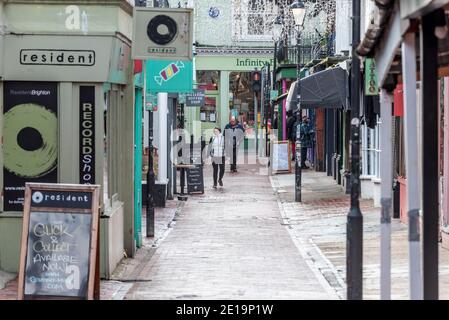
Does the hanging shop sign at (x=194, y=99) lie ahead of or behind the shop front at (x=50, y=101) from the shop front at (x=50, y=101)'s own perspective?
behind

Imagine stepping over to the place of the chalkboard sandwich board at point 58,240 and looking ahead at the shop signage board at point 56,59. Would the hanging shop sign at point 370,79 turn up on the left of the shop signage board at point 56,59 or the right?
right

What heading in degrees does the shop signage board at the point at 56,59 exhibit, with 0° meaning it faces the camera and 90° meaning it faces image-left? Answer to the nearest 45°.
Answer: approximately 0°

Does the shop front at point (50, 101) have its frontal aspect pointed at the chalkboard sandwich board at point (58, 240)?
yes

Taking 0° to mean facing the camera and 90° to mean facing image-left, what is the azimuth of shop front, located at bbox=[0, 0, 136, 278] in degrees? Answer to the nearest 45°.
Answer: approximately 0°

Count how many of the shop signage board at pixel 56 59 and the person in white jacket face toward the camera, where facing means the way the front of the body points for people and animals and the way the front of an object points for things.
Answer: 2

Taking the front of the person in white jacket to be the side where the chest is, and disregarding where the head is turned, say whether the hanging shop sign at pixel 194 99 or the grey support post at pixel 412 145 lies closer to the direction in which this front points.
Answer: the grey support post

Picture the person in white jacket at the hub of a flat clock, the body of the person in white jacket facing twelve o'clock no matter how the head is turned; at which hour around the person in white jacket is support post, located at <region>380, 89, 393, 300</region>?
The support post is roughly at 12 o'clock from the person in white jacket.

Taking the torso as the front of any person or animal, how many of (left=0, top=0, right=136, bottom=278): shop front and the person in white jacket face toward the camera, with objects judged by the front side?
2
